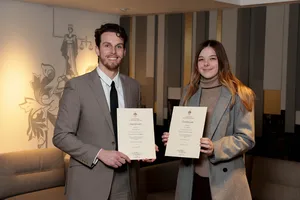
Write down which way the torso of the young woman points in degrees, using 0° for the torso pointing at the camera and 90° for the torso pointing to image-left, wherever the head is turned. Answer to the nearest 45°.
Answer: approximately 45°

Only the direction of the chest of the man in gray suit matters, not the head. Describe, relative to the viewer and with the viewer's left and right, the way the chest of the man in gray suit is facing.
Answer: facing the viewer and to the right of the viewer

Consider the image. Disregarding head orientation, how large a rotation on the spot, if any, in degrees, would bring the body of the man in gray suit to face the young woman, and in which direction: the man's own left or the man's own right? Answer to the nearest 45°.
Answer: approximately 45° to the man's own left

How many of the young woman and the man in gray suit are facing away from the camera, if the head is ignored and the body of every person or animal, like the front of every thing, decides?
0

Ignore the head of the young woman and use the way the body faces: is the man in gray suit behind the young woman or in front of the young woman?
in front
